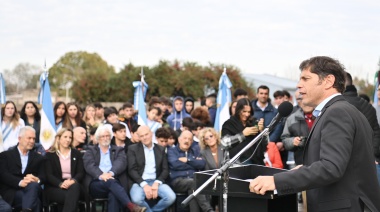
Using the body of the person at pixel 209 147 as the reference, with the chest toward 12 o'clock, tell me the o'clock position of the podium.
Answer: The podium is roughly at 12 o'clock from the person.

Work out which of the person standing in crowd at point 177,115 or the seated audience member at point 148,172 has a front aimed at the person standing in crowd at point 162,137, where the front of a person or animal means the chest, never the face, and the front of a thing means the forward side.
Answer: the person standing in crowd at point 177,115

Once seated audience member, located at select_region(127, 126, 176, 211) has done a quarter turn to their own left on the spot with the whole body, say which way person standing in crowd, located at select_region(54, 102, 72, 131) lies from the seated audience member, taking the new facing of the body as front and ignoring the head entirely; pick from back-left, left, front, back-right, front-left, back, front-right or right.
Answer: back-left

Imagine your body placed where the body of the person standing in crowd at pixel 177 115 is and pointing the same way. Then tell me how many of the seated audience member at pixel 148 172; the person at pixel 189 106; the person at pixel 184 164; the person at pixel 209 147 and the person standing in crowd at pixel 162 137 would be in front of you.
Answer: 4

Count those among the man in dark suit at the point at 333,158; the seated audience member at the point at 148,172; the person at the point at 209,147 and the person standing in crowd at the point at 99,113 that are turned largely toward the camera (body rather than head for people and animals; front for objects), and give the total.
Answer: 3

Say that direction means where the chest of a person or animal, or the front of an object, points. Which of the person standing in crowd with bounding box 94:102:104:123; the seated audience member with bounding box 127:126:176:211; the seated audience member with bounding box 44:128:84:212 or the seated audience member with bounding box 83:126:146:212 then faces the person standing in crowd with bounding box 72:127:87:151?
the person standing in crowd with bounding box 94:102:104:123

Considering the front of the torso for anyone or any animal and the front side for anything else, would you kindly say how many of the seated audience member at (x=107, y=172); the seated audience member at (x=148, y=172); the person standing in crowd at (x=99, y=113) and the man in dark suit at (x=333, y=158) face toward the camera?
3

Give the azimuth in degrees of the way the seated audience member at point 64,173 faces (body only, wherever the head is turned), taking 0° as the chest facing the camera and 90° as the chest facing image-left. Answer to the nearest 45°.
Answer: approximately 315°

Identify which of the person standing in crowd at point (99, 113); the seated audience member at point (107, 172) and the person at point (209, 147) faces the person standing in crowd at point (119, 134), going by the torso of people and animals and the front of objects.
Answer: the person standing in crowd at point (99, 113)

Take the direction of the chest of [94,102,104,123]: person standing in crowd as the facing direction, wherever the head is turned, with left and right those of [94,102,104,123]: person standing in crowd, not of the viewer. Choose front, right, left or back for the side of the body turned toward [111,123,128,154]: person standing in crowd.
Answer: front

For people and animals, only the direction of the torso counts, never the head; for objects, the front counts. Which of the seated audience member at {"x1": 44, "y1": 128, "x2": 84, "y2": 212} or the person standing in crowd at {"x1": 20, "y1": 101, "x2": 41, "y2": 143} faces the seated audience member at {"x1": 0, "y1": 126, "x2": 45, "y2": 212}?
the person standing in crowd
